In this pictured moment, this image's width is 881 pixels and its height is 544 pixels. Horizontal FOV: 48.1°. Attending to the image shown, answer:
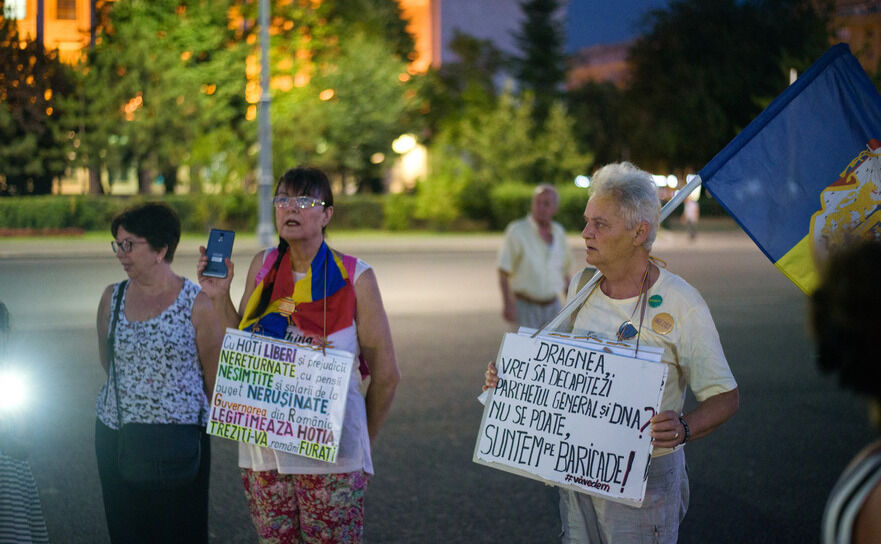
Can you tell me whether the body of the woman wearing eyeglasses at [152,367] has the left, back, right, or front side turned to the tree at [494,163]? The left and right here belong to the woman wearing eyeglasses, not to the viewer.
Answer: back

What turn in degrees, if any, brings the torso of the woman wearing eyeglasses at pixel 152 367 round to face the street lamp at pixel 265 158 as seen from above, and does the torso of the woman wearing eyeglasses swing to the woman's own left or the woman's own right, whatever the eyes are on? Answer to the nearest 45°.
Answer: approximately 135° to the woman's own right

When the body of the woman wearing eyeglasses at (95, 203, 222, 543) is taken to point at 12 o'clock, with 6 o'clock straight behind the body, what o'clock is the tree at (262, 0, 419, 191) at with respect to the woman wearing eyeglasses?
The tree is roughly at 5 o'clock from the woman wearing eyeglasses.

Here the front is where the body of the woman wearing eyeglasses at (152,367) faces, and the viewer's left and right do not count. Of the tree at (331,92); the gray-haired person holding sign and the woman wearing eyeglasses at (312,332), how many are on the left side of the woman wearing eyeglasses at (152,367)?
2

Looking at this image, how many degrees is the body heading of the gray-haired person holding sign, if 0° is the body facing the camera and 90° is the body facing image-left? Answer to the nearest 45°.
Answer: approximately 45°

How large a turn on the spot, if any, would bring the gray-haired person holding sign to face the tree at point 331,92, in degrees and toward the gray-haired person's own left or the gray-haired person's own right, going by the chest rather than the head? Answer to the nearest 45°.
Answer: approximately 135° to the gray-haired person's own right

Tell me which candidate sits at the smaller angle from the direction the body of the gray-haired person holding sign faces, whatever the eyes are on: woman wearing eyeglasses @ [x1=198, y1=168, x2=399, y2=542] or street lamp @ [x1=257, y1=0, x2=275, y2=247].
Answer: the woman wearing eyeglasses

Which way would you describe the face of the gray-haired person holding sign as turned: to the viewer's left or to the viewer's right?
to the viewer's left

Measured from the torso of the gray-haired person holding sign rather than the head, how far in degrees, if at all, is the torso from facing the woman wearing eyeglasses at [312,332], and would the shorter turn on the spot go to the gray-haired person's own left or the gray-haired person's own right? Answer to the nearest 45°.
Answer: approximately 45° to the gray-haired person's own right

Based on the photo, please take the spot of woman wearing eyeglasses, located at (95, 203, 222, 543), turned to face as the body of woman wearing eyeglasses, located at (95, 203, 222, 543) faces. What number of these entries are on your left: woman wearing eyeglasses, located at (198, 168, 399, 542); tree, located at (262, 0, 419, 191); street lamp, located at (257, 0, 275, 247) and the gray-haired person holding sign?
2
